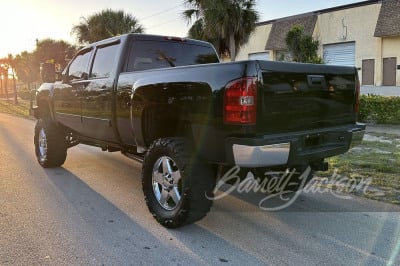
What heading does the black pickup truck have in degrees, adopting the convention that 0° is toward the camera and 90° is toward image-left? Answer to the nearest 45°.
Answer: approximately 135°

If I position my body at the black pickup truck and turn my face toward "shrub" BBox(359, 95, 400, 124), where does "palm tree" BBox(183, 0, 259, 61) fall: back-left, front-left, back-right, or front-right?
front-left

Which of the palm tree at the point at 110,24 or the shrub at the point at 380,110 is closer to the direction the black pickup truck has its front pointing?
the palm tree

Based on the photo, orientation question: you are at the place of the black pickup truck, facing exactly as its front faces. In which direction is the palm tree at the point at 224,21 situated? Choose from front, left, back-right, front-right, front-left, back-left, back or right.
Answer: front-right

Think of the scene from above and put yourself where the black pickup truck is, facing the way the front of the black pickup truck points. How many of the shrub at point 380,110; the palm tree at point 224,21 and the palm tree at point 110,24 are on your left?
0

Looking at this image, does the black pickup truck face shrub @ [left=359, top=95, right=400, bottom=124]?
no

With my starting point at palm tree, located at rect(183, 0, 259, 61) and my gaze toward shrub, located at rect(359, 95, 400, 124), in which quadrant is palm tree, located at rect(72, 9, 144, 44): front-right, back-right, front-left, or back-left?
back-right

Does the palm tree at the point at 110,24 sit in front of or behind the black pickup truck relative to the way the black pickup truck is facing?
in front

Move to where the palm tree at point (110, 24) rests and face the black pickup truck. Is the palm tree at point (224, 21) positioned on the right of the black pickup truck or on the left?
left
